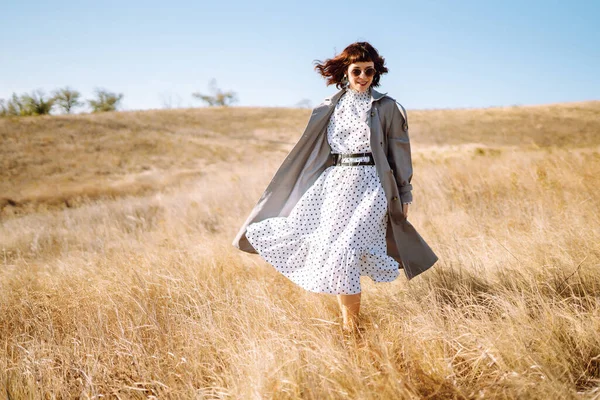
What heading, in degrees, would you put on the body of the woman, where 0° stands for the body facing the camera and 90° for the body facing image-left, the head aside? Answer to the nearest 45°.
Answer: approximately 0°
